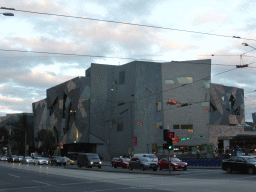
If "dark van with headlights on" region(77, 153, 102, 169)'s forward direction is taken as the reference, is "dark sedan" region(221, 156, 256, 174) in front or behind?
in front

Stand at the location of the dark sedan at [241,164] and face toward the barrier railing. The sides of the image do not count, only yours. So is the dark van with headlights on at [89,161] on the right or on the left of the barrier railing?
left

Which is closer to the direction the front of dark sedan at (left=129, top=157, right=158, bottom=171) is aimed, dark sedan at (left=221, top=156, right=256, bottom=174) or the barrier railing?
the dark sedan

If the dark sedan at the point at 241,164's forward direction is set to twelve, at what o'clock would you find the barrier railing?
The barrier railing is roughly at 7 o'clock from the dark sedan.

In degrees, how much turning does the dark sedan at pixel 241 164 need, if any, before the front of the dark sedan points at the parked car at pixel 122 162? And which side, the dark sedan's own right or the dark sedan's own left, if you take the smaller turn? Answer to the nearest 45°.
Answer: approximately 180°

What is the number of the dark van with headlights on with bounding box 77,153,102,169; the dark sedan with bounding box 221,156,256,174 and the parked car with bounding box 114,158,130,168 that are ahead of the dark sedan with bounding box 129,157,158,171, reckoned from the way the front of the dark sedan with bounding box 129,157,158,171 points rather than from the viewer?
1

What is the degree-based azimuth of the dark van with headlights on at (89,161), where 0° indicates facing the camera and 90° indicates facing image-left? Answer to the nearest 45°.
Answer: approximately 315°

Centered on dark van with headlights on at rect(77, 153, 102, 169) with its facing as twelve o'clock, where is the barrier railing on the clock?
The barrier railing is roughly at 11 o'clock from the dark van with headlights on.

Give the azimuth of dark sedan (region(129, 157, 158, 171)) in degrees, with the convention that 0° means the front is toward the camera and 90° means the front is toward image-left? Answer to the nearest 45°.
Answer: approximately 315°

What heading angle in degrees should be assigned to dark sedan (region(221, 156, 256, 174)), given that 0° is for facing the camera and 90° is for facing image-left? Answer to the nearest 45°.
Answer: approximately 315°

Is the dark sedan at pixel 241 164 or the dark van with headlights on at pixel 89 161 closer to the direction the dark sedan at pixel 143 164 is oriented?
the dark sedan

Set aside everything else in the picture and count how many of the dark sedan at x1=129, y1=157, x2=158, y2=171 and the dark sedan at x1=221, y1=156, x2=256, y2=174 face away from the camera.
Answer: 0

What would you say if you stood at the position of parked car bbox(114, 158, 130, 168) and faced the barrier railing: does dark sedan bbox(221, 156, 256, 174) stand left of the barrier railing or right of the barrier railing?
right
